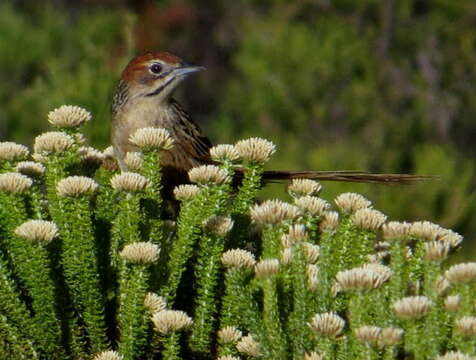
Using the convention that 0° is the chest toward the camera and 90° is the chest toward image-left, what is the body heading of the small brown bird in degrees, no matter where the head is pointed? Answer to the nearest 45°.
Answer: approximately 45°
